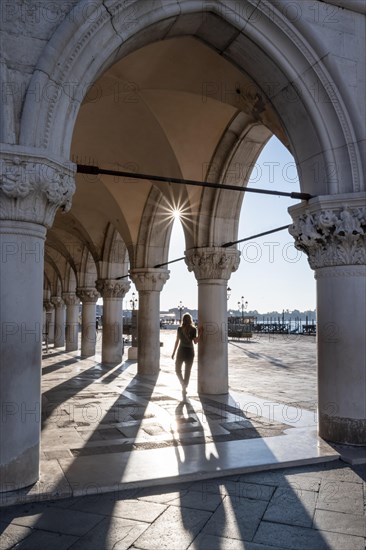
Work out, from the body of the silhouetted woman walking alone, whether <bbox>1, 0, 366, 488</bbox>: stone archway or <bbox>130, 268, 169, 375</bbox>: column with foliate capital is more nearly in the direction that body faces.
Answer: the column with foliate capital

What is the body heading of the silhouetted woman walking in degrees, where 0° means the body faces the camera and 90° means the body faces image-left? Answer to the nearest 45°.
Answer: approximately 180°

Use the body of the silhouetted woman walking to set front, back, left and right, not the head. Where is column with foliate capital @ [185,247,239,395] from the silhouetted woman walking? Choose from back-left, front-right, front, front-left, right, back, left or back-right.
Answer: front-right

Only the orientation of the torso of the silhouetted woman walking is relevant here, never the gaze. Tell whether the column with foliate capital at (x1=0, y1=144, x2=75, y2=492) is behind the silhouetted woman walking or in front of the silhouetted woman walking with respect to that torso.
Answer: behind

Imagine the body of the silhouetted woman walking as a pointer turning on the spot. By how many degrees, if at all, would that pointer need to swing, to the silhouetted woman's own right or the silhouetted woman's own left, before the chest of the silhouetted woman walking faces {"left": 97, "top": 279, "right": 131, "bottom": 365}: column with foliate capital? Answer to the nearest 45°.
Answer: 0° — they already face it
